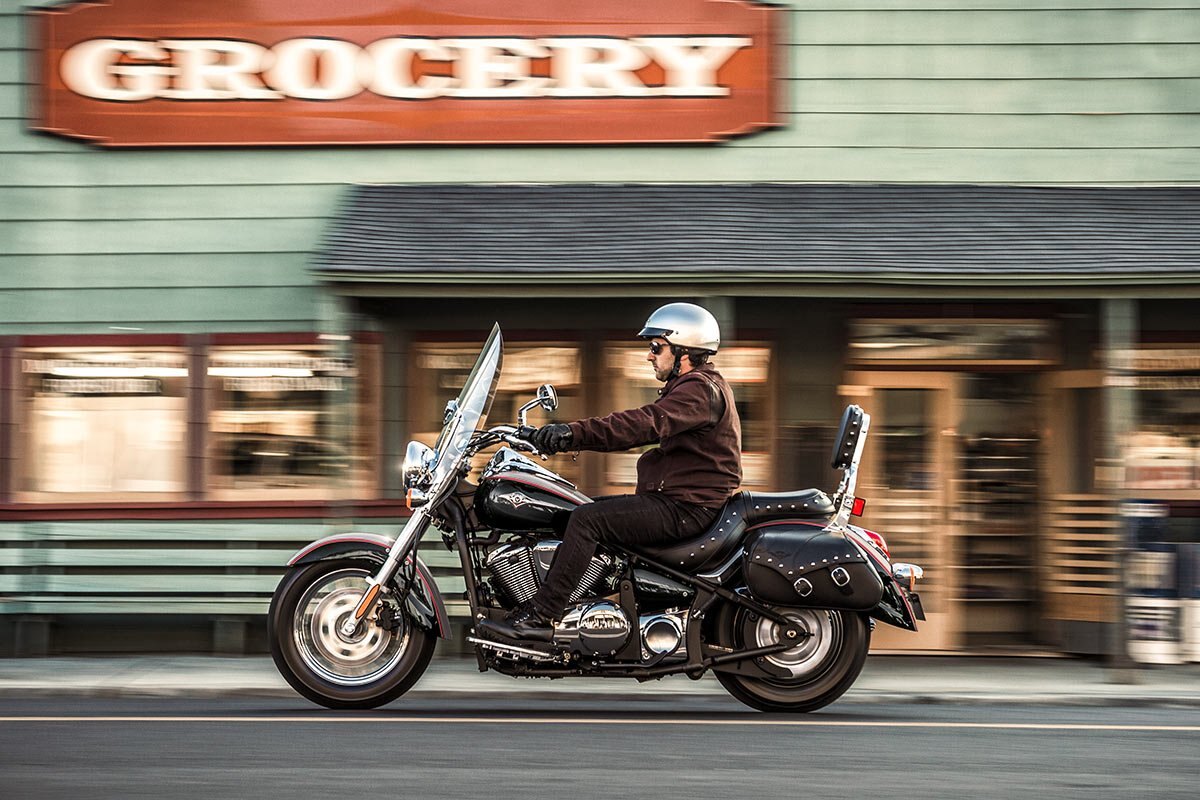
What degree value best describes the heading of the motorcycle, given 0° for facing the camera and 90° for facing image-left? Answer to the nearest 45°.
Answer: approximately 90°

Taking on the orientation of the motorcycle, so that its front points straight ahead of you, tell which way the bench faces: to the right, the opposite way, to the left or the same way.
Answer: to the left

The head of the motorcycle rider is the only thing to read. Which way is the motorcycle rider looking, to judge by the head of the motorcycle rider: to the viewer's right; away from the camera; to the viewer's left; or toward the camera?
to the viewer's left

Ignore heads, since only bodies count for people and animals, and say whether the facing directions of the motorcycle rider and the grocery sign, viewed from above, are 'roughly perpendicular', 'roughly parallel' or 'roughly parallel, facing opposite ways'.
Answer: roughly perpendicular

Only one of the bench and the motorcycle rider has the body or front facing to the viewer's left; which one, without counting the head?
the motorcycle rider

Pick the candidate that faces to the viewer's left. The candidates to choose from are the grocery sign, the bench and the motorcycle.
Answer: the motorcycle

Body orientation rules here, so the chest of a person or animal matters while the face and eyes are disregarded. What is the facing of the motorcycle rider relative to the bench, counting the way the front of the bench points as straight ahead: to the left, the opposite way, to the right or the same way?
to the right

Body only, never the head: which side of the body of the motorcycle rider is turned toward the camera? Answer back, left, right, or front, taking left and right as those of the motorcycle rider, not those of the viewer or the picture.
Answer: left

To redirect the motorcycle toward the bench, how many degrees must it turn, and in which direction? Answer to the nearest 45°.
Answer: approximately 45° to its right

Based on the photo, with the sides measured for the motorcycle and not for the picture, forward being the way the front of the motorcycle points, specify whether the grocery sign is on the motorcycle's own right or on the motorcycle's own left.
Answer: on the motorcycle's own right

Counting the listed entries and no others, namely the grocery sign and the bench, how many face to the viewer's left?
0

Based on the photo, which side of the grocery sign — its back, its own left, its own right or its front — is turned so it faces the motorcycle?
front

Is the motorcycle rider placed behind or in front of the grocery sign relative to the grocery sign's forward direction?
in front

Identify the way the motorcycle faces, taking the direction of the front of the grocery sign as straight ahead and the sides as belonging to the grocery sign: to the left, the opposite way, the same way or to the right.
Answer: to the right

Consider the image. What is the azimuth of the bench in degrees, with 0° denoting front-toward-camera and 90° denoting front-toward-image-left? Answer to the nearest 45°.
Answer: approximately 0°
